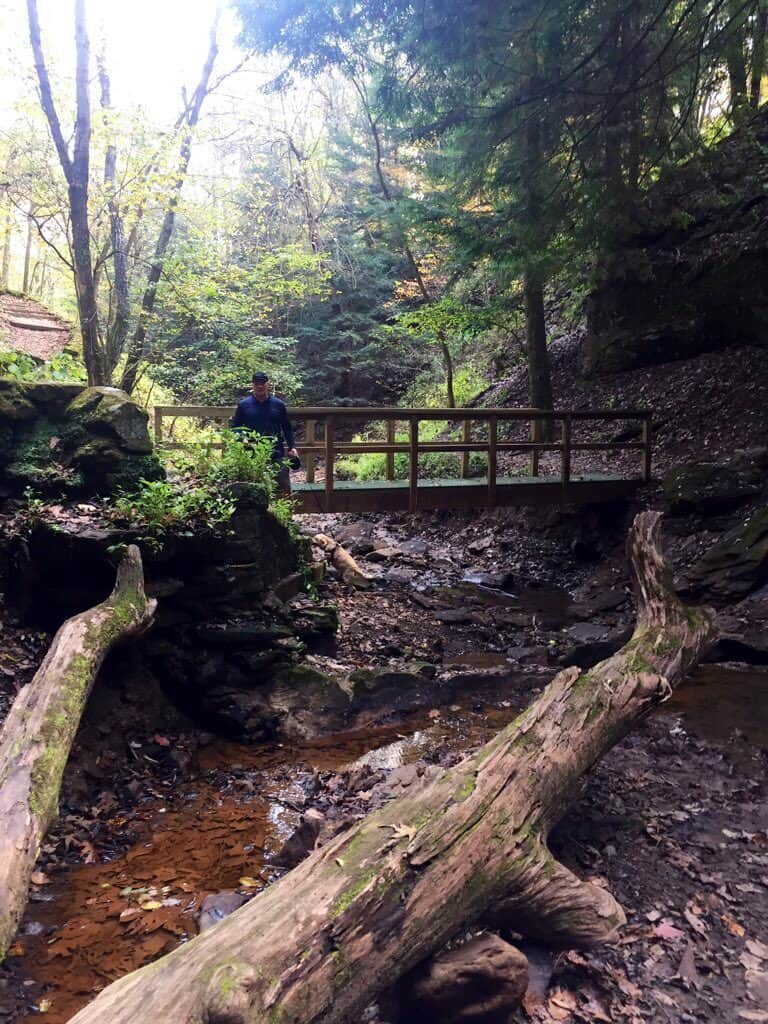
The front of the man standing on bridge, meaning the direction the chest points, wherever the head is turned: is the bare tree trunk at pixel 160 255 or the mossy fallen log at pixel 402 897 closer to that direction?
the mossy fallen log

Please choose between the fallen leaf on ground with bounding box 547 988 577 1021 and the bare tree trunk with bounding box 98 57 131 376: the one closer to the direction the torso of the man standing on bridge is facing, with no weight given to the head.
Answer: the fallen leaf on ground

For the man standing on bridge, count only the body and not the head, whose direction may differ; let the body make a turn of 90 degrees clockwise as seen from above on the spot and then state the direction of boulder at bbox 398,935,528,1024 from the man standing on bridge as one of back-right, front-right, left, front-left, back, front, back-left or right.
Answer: left

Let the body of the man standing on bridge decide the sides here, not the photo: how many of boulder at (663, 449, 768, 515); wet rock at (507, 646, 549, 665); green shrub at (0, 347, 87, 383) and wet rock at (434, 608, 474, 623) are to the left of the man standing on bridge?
3

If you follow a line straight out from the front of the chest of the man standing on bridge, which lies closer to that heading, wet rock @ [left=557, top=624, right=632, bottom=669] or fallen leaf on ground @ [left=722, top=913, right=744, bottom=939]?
the fallen leaf on ground

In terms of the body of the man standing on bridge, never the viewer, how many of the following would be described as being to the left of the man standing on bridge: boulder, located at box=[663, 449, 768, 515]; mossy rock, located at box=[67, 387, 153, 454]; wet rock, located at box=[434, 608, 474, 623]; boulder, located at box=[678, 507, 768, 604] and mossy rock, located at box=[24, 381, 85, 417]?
3

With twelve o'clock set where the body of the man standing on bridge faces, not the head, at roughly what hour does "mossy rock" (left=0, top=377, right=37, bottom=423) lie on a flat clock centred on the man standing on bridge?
The mossy rock is roughly at 2 o'clock from the man standing on bridge.

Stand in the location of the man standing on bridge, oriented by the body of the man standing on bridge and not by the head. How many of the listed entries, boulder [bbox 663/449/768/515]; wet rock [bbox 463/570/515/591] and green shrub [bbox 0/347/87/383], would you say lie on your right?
1

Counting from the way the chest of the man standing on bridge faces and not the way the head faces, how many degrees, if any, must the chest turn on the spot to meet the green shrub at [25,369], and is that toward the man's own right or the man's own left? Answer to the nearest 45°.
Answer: approximately 90° to the man's own right

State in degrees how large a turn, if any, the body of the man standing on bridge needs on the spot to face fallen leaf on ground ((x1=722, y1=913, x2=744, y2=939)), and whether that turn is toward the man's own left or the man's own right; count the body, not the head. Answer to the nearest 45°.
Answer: approximately 45° to the man's own left

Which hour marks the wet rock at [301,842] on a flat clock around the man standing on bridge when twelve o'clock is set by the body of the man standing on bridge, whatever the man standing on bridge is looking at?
The wet rock is roughly at 12 o'clock from the man standing on bridge.

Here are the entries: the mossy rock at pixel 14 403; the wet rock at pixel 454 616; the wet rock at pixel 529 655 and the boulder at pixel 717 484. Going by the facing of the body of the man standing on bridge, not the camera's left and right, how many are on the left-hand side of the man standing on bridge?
3

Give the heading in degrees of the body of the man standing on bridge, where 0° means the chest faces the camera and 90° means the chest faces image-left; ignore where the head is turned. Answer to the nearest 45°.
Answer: approximately 0°
